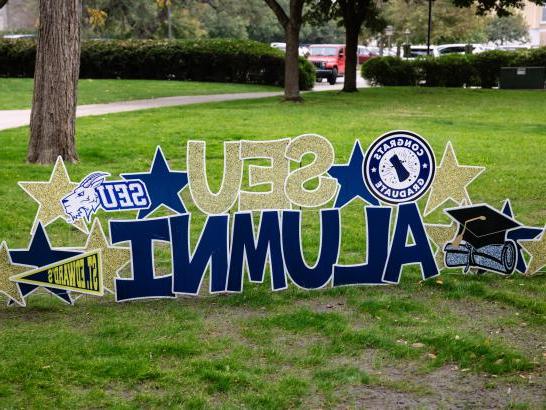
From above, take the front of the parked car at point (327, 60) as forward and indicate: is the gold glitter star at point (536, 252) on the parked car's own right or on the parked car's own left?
on the parked car's own left

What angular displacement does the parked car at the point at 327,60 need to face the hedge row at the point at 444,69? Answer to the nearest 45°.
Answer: approximately 90° to its left

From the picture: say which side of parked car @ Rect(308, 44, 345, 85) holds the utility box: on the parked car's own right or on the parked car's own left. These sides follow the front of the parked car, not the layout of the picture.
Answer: on the parked car's own left

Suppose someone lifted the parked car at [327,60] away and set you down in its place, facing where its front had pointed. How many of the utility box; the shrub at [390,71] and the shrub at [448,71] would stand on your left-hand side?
3

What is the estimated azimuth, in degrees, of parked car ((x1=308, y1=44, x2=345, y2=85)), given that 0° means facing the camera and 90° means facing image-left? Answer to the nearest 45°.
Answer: approximately 45°
